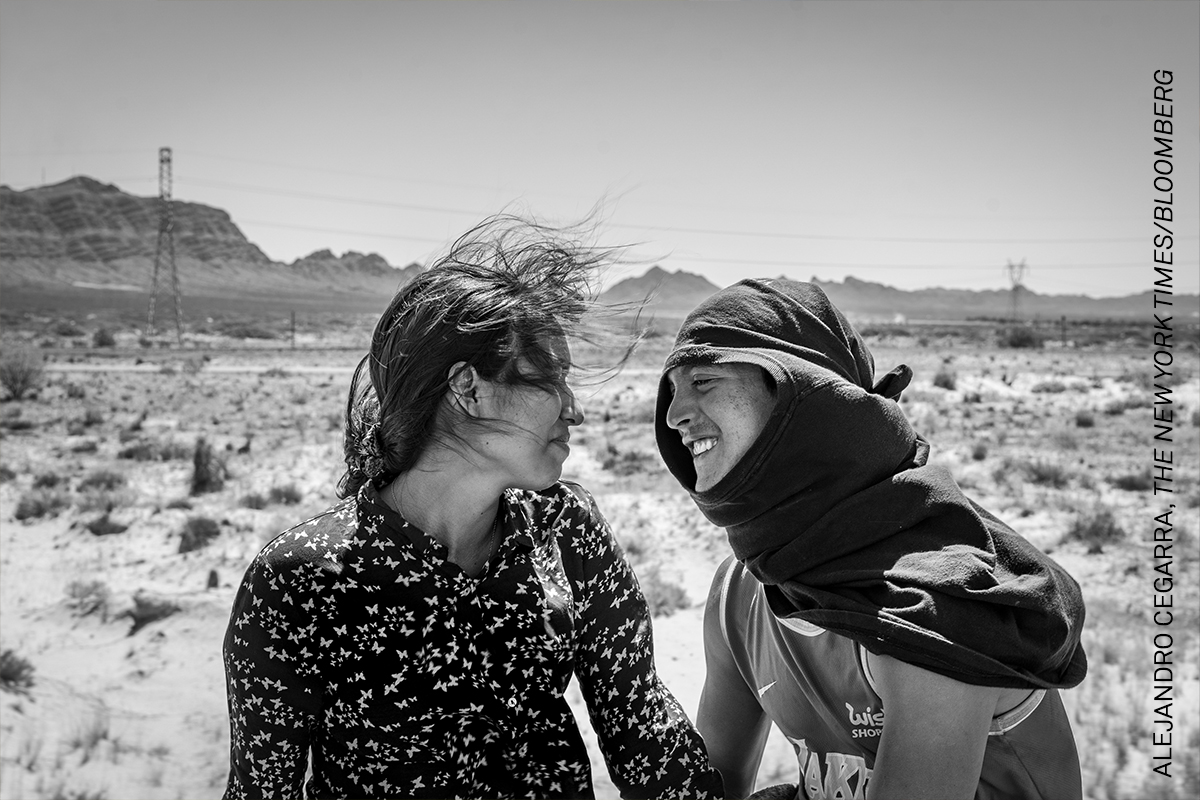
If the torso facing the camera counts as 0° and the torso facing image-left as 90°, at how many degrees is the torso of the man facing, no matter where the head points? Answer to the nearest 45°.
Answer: approximately 45°

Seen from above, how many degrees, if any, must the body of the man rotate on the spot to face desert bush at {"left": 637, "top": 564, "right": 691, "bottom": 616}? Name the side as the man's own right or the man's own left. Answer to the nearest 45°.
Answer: approximately 135° to the man's own right

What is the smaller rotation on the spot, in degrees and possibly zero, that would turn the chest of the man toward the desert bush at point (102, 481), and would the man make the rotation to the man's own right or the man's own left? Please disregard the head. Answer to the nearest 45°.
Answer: approximately 90° to the man's own right

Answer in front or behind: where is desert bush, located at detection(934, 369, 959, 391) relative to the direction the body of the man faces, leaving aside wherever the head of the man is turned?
behind

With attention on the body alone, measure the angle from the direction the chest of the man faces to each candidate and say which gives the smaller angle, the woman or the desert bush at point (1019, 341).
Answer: the woman

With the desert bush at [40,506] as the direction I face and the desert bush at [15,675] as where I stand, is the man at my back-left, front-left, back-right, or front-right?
back-right

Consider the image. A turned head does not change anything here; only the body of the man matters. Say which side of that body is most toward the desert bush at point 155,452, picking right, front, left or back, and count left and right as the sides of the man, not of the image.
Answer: right

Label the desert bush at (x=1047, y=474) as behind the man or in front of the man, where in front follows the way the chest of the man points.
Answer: behind

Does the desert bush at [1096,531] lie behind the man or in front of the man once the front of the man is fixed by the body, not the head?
behind

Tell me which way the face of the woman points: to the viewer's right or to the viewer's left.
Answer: to the viewer's right
